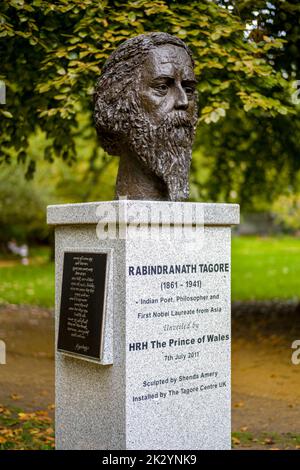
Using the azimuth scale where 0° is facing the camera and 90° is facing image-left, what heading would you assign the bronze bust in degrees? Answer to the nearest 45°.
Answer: approximately 315°
